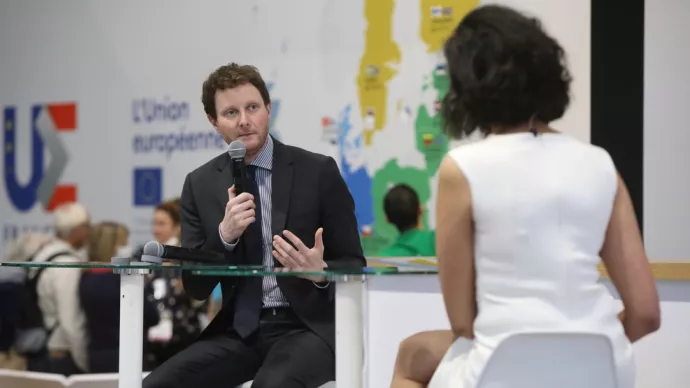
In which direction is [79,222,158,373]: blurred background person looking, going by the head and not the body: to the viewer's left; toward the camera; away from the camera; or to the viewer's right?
away from the camera

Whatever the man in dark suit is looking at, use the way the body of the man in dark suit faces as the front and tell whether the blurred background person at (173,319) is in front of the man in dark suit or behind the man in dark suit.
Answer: behind

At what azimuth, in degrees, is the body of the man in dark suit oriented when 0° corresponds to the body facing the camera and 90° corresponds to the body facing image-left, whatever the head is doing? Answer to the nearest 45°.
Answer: approximately 0°

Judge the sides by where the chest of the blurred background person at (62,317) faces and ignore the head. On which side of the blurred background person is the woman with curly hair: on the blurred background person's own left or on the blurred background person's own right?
on the blurred background person's own right

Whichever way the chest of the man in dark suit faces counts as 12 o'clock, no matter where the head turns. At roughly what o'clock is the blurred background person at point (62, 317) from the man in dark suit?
The blurred background person is roughly at 5 o'clock from the man in dark suit.

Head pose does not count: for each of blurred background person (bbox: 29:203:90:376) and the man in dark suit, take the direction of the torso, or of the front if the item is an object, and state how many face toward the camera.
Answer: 1

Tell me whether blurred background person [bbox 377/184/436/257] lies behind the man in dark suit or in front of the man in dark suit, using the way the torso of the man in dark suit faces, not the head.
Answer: behind

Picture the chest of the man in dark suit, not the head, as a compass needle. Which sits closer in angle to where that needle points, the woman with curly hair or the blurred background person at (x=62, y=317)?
the woman with curly hair
